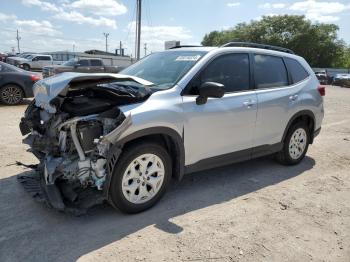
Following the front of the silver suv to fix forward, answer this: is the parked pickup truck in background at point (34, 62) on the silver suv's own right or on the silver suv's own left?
on the silver suv's own right

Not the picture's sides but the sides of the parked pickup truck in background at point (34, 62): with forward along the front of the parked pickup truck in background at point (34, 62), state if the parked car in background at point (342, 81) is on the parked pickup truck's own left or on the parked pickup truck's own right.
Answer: on the parked pickup truck's own left

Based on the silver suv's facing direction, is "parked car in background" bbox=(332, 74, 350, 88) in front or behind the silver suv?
behind

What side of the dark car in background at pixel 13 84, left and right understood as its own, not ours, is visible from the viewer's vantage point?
left

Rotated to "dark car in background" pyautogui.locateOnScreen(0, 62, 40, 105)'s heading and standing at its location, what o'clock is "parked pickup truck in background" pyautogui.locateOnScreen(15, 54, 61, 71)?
The parked pickup truck in background is roughly at 3 o'clock from the dark car in background.
